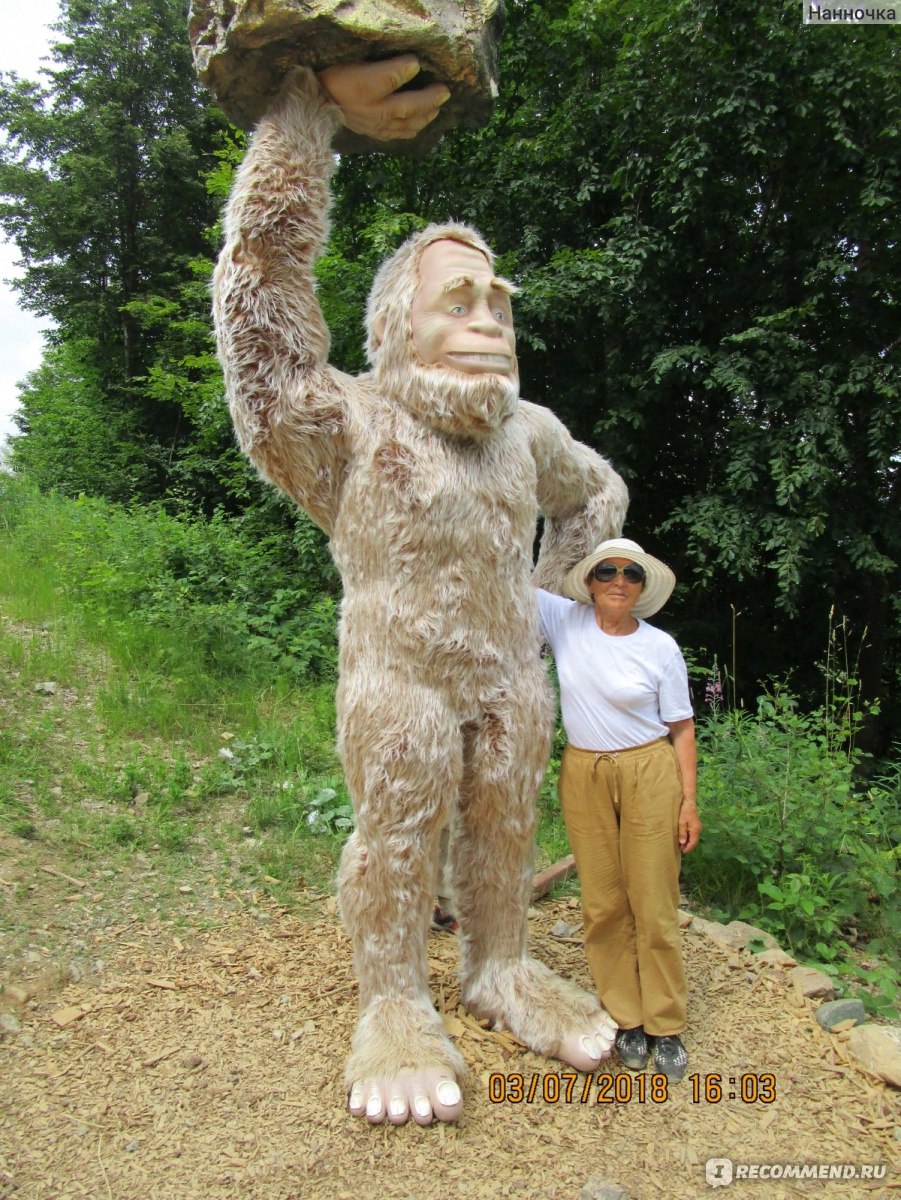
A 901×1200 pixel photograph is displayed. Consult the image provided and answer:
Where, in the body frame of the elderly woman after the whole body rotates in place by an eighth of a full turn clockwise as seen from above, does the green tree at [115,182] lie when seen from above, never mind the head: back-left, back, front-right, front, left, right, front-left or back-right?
right

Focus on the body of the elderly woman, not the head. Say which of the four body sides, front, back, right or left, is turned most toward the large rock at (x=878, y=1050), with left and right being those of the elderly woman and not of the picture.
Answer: left

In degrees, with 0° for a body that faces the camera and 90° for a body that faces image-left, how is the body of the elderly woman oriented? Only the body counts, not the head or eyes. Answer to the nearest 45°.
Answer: approximately 0°
